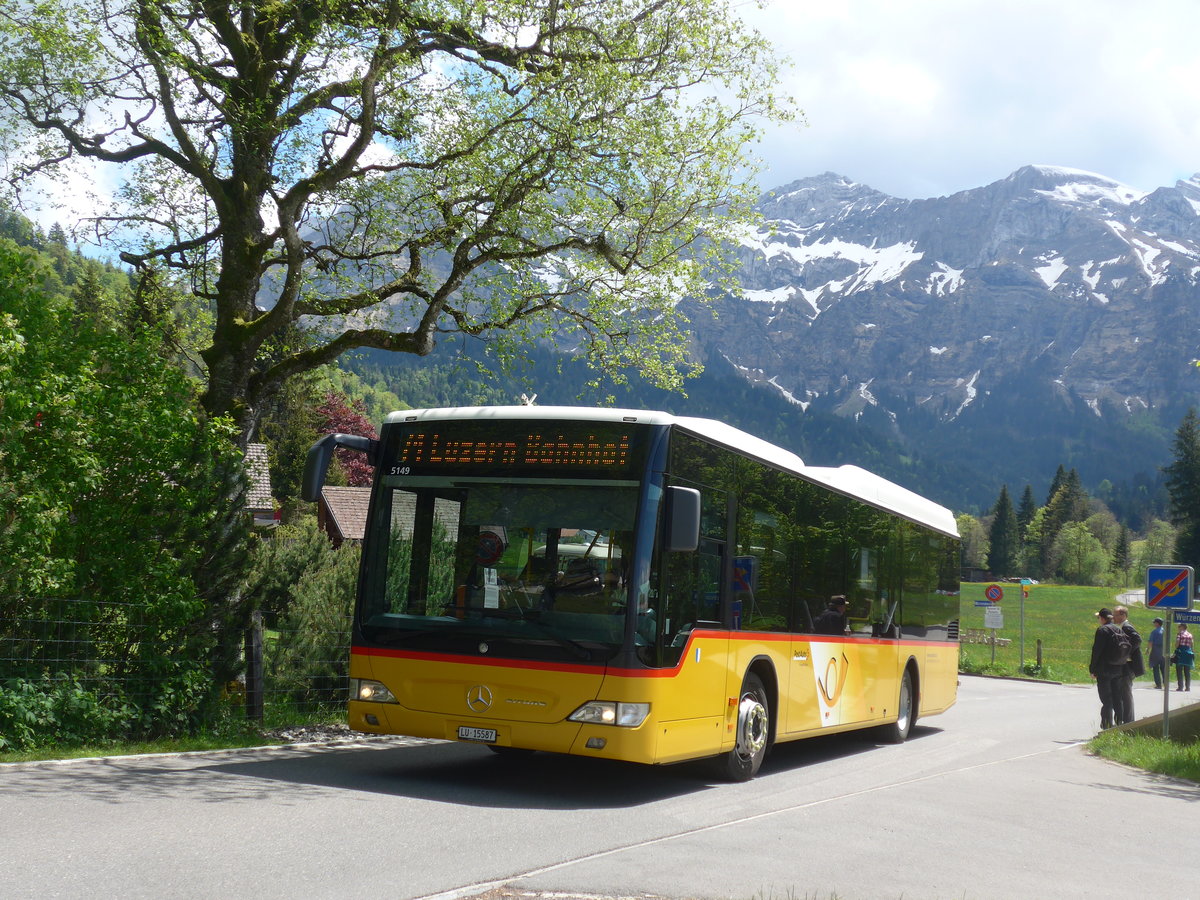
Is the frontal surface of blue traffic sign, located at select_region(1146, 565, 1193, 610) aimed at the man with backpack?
no

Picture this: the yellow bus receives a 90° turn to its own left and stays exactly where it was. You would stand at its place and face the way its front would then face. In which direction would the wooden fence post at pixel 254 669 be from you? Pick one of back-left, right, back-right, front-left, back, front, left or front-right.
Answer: back

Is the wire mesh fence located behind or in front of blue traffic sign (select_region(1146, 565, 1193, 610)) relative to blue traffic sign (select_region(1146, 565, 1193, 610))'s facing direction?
in front

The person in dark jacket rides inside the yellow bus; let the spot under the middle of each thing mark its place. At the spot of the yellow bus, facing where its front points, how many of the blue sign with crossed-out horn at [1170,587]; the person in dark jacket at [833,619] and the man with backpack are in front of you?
0

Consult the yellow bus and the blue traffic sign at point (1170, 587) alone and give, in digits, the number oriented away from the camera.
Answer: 0

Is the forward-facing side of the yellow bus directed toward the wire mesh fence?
no

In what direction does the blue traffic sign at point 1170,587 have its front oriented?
toward the camera

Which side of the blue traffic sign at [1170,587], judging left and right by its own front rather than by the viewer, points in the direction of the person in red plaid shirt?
back

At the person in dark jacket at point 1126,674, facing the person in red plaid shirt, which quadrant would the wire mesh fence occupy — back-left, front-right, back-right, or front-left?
back-left

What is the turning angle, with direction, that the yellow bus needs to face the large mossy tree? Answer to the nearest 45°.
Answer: approximately 90° to its right

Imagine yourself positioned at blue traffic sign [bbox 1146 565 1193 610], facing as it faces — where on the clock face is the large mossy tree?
The large mossy tree is roughly at 2 o'clock from the blue traffic sign.

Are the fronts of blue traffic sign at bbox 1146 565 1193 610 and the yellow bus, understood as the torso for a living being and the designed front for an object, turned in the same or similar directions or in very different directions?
same or similar directions

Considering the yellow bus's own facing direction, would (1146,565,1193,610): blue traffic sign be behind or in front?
behind

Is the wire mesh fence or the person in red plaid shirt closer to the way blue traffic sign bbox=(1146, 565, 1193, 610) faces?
the wire mesh fence

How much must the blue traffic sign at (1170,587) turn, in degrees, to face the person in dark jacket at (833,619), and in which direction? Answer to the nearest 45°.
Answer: approximately 45° to its right

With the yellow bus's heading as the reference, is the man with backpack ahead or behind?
behind
